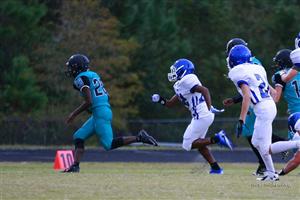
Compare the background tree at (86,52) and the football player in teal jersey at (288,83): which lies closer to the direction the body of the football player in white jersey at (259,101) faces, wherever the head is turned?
the background tree

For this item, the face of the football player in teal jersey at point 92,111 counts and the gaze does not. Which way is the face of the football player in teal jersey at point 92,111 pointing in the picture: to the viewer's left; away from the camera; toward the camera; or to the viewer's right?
to the viewer's left

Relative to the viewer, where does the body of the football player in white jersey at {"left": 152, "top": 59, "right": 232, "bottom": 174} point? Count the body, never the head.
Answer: to the viewer's left

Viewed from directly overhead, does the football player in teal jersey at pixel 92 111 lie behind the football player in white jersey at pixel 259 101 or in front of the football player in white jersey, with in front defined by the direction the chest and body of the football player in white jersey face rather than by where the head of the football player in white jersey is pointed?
in front

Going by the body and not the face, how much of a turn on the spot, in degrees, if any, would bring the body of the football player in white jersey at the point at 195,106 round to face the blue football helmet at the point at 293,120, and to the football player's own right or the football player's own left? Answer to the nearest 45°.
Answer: approximately 135° to the football player's own left

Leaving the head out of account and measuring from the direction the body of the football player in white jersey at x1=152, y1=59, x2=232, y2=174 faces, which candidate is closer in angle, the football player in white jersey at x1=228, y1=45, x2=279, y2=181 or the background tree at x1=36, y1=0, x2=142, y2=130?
the background tree

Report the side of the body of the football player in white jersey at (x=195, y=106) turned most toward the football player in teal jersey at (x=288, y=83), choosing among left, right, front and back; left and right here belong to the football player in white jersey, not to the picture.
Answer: back

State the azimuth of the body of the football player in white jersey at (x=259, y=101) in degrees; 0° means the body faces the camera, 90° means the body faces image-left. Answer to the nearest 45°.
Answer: approximately 135°

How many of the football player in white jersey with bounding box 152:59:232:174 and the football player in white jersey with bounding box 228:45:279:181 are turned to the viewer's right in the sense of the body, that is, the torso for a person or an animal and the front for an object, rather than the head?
0
